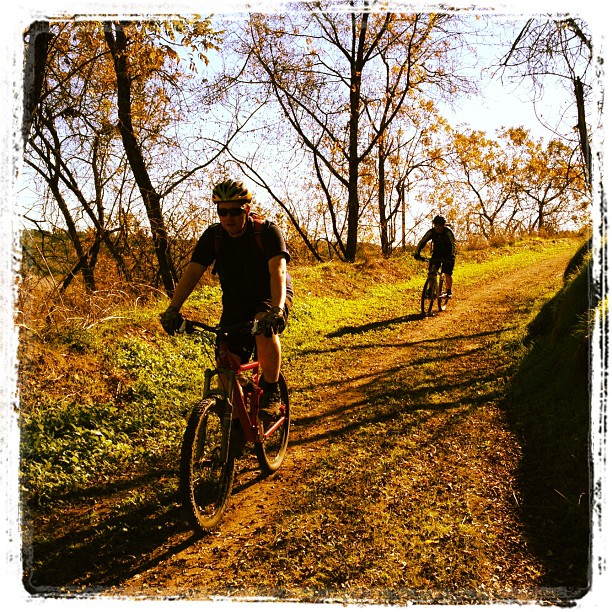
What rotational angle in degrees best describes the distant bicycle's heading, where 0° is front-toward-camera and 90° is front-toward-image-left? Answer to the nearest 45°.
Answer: approximately 45°

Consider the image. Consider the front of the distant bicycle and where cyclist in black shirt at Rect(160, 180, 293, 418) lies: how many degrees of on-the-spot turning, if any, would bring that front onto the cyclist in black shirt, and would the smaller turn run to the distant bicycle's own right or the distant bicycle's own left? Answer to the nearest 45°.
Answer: approximately 45° to the distant bicycle's own left

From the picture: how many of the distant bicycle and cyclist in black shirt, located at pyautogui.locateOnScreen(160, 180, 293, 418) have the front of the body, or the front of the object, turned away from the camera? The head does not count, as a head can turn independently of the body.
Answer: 0

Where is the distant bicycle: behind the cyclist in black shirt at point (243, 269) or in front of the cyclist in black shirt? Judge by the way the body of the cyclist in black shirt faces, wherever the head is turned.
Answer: behind

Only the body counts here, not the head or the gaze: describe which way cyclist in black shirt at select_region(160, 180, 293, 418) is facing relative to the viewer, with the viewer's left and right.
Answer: facing the viewer and to the left of the viewer
